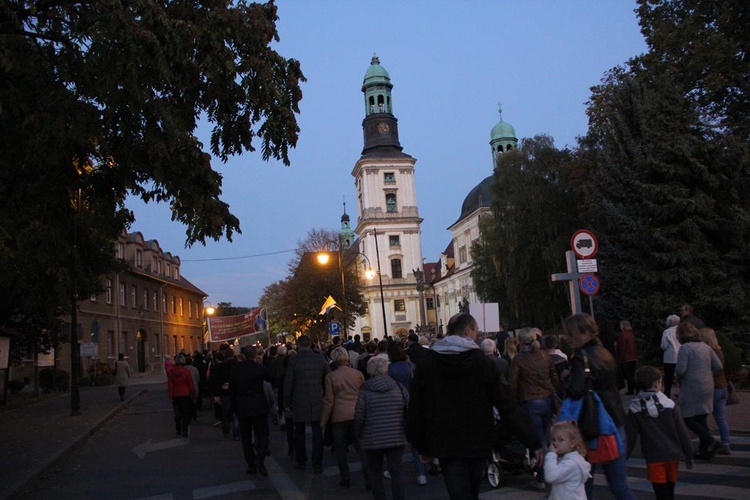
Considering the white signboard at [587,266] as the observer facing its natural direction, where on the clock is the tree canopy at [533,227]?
The tree canopy is roughly at 6 o'clock from the white signboard.

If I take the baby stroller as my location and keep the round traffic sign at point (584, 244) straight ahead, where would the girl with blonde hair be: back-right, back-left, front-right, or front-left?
back-right

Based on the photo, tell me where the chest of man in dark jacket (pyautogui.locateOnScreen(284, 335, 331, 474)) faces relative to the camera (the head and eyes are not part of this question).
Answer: away from the camera

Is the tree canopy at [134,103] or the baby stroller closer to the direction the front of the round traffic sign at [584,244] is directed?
the baby stroller

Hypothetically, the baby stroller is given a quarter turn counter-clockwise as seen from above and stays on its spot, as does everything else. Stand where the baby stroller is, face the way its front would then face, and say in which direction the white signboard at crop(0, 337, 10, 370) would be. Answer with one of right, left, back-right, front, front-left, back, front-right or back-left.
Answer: front

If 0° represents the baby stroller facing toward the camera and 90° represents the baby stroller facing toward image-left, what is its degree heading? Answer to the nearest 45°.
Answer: approximately 225°

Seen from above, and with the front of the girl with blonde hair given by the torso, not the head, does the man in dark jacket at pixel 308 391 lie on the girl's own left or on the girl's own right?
on the girl's own right

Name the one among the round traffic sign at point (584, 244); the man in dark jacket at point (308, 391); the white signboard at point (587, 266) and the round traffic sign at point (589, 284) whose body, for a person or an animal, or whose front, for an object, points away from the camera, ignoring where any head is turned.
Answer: the man in dark jacket

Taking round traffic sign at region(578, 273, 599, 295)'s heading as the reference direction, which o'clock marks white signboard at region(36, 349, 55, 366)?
The white signboard is roughly at 4 o'clock from the round traffic sign.

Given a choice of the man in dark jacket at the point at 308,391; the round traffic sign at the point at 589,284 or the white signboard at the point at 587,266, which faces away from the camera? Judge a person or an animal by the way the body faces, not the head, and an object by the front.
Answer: the man in dark jacket

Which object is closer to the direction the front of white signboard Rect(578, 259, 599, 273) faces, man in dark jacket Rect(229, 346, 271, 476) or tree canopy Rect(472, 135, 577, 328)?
the man in dark jacket
